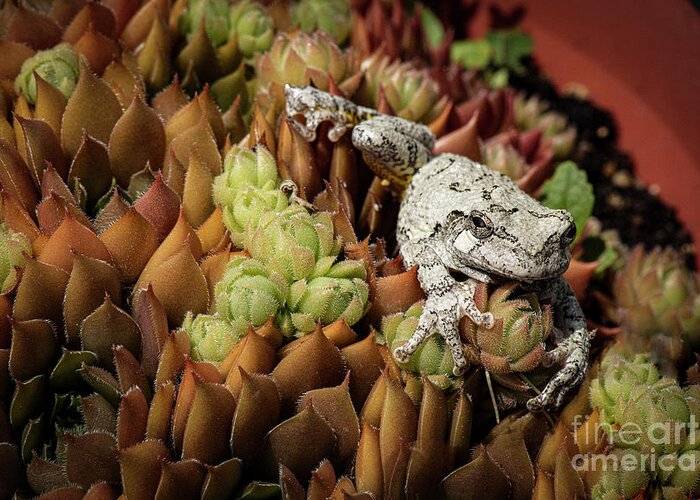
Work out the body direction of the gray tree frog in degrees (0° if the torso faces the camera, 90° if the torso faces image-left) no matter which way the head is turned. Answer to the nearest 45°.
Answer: approximately 315°

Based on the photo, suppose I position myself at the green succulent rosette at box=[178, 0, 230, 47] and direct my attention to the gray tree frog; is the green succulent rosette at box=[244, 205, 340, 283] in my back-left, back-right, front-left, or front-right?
front-right

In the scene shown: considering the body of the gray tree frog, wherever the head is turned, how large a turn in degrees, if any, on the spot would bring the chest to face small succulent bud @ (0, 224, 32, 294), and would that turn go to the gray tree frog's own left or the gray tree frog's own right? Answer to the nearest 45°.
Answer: approximately 90° to the gray tree frog's own right

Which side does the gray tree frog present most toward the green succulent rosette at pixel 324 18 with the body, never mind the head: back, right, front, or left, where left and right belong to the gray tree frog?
back

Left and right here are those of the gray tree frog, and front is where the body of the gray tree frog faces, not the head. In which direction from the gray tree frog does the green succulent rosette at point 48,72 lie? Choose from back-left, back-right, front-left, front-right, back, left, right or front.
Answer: back-right

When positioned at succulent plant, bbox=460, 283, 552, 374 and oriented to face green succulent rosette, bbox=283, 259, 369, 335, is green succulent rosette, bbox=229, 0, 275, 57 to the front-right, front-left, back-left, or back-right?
front-right

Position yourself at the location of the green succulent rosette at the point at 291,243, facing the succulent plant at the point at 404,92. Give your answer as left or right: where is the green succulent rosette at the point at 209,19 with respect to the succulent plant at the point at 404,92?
left
